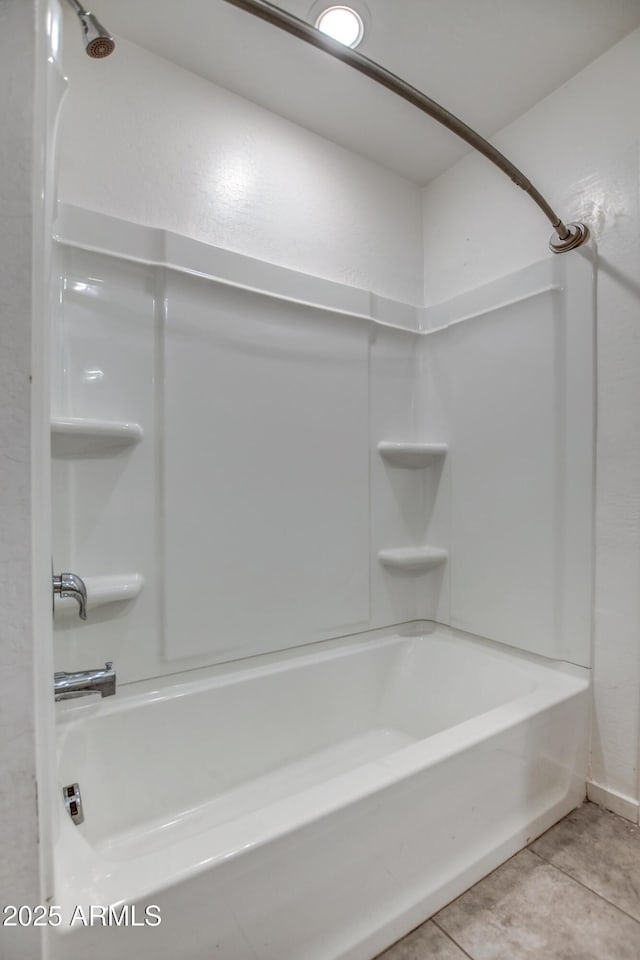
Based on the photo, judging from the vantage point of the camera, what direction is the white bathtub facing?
facing the viewer and to the right of the viewer
